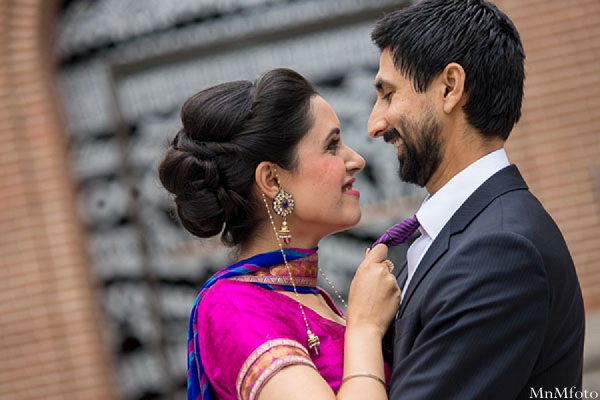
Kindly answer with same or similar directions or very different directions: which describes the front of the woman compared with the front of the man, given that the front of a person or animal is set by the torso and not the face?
very different directions

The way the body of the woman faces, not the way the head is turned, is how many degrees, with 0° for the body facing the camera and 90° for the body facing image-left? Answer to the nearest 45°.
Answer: approximately 270°

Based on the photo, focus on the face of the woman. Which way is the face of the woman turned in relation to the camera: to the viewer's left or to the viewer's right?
to the viewer's right

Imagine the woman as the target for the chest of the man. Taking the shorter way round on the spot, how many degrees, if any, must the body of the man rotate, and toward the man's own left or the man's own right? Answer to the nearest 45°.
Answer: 0° — they already face them

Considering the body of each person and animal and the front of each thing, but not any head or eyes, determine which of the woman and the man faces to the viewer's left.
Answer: the man

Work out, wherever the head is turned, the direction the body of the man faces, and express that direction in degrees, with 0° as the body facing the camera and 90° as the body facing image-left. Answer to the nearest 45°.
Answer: approximately 90°

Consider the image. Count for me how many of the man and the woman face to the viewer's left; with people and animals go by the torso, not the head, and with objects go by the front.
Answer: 1

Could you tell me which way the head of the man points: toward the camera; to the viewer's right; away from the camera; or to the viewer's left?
to the viewer's left

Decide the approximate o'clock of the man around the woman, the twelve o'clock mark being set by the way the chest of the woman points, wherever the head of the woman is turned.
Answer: The man is roughly at 1 o'clock from the woman.
